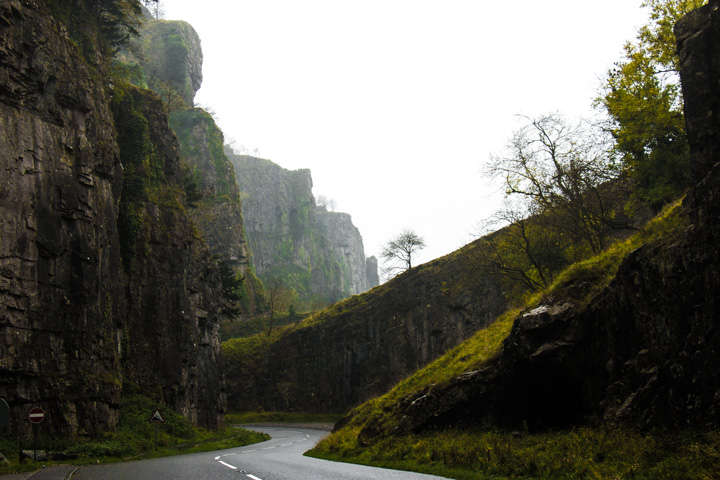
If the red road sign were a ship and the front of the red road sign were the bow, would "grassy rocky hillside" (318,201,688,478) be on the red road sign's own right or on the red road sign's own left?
on the red road sign's own left

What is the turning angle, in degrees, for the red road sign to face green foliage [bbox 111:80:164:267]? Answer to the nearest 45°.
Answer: approximately 180°

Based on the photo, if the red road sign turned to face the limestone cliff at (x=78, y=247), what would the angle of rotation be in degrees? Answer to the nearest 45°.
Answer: approximately 180°

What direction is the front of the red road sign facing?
toward the camera

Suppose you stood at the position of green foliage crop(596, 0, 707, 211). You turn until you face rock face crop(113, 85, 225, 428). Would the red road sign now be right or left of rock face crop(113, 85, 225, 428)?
left
